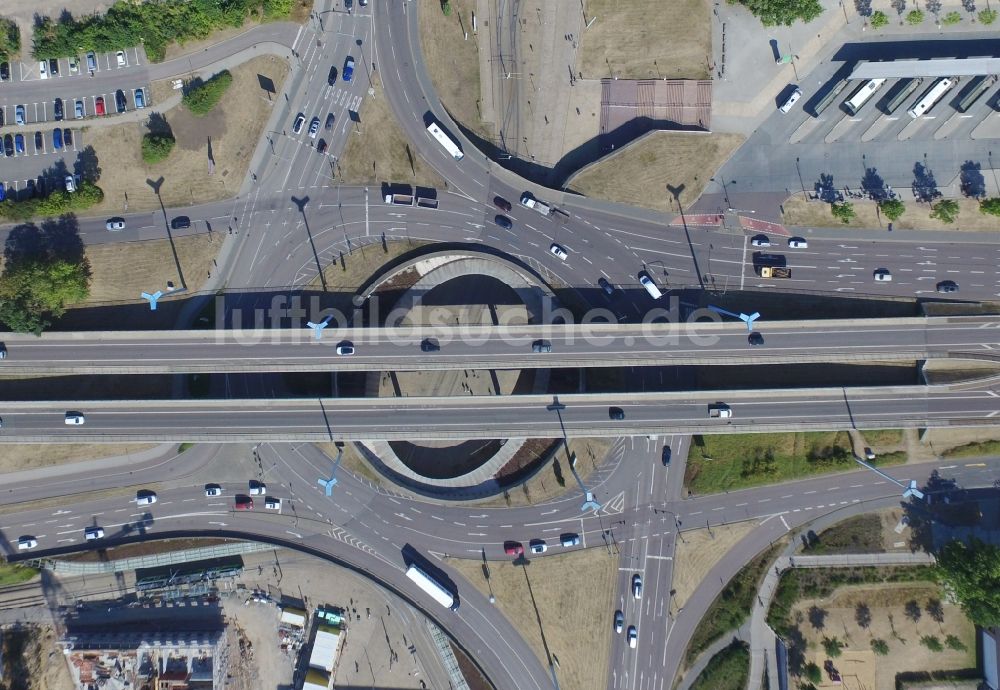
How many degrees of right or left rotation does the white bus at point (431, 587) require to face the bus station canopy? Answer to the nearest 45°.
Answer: approximately 45° to its left

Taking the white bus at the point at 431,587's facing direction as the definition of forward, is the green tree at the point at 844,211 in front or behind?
in front

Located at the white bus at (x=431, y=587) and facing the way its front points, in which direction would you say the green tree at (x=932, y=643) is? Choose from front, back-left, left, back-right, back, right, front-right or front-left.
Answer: front-left

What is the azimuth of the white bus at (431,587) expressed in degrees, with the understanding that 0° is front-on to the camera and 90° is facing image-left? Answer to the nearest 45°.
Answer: approximately 315°

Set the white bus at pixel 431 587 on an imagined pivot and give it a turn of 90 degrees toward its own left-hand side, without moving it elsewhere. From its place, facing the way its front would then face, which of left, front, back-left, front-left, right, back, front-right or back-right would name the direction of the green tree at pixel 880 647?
front-right
